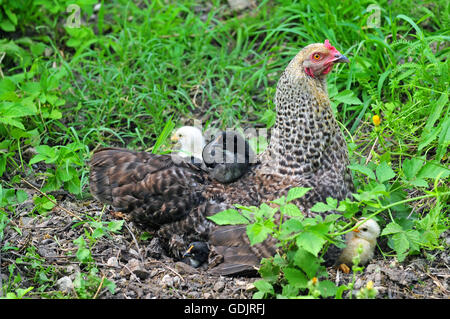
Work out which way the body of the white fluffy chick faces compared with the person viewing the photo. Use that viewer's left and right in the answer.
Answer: facing to the left of the viewer

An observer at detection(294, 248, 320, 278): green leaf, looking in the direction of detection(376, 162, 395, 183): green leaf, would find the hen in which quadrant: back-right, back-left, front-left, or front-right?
front-left

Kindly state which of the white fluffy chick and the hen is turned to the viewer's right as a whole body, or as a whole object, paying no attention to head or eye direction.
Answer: the hen

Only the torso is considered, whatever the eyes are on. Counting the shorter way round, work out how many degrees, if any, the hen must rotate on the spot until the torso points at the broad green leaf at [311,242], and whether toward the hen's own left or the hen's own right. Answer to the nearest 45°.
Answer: approximately 90° to the hen's own right

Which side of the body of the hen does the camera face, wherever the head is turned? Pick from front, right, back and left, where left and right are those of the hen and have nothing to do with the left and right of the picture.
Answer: right

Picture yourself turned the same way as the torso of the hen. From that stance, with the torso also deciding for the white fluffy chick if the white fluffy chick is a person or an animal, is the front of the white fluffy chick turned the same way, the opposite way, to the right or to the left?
the opposite way

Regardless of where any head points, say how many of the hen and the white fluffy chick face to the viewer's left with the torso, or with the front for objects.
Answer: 1
